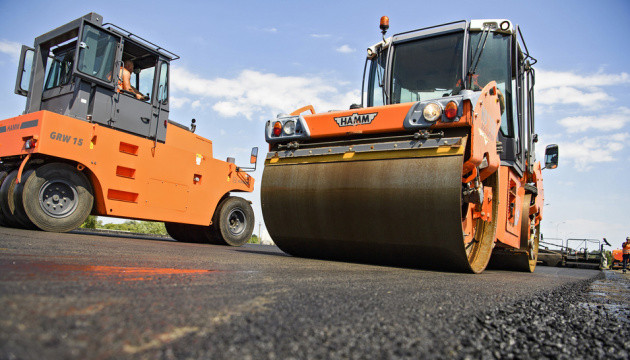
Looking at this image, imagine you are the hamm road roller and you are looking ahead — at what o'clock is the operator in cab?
The operator in cab is roughly at 2 o'clock from the hamm road roller.

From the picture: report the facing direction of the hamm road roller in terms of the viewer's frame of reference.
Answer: facing the viewer and to the left of the viewer

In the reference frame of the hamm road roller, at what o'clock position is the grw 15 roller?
The grw 15 roller is roughly at 2 o'clock from the hamm road roller.
